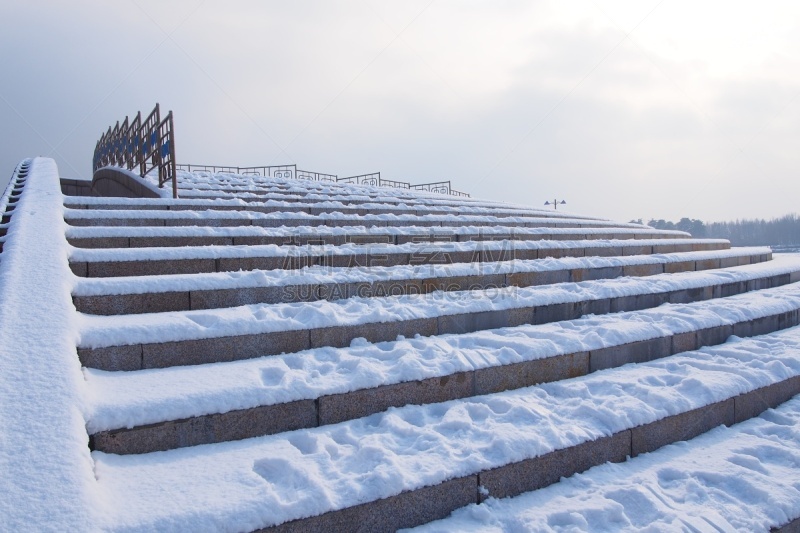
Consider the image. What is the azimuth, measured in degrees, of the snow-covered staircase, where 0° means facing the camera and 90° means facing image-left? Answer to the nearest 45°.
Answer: approximately 315°

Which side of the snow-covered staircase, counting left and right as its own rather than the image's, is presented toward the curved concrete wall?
back

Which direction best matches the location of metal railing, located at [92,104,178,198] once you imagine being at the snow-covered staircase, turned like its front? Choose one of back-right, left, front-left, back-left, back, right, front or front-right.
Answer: back
